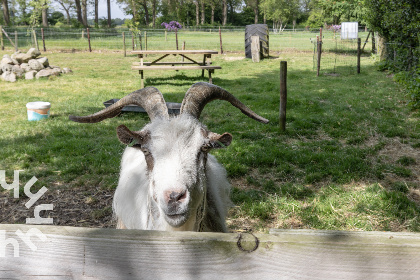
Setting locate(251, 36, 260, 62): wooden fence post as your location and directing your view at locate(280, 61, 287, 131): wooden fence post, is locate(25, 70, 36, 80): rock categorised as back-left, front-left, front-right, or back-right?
front-right

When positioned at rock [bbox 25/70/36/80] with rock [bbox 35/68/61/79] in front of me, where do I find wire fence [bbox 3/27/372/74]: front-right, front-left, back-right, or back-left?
front-left

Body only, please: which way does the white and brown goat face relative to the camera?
toward the camera

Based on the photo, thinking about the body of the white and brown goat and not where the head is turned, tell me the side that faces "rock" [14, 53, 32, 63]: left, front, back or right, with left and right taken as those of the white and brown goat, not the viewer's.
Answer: back

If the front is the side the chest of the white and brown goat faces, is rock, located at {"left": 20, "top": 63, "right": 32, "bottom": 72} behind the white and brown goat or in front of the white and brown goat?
behind

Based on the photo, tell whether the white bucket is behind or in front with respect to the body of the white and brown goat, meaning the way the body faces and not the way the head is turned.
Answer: behind
